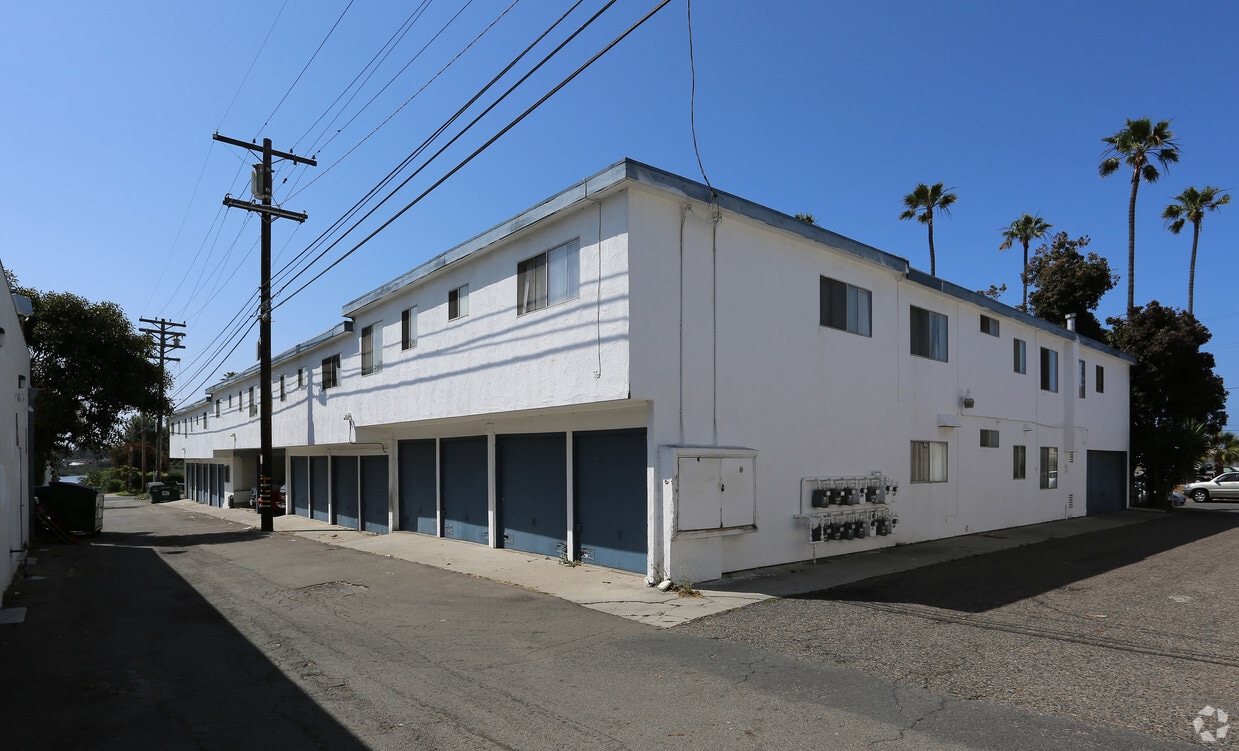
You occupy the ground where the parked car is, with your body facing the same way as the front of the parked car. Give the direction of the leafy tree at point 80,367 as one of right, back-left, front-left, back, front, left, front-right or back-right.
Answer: front-left

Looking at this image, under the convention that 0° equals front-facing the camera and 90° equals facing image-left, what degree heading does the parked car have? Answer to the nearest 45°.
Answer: approximately 90°
